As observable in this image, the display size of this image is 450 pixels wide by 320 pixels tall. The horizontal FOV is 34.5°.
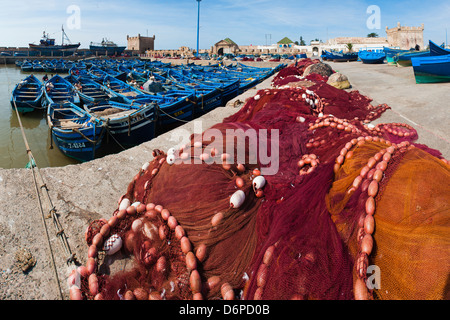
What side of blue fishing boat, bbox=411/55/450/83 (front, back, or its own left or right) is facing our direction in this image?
left

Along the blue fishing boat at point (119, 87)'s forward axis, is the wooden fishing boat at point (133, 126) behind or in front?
behind

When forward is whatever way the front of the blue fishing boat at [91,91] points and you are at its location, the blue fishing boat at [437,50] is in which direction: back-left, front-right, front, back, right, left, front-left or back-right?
back

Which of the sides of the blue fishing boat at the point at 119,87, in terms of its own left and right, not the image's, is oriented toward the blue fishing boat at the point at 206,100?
back

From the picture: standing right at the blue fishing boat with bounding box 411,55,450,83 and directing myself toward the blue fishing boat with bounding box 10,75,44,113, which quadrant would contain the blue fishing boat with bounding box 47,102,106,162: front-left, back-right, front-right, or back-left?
front-left

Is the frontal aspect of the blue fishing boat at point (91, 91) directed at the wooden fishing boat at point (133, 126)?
no

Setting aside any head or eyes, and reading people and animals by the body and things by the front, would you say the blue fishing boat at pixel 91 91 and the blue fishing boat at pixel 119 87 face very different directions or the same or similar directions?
same or similar directions

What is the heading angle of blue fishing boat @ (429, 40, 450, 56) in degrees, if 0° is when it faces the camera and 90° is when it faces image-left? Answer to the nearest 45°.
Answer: approximately 90°
